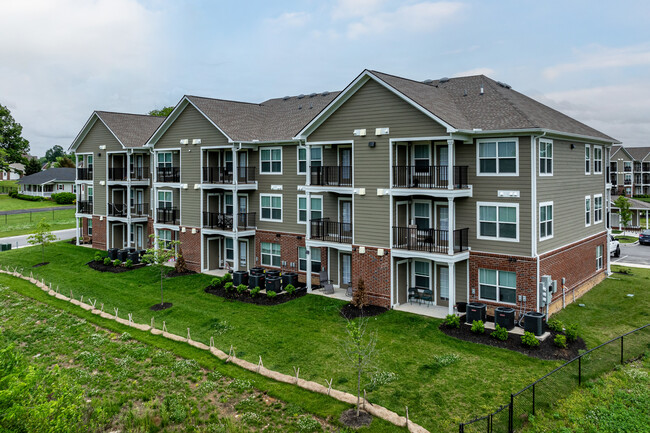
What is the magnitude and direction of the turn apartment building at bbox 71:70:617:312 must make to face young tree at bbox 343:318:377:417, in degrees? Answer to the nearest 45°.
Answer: approximately 45° to its left

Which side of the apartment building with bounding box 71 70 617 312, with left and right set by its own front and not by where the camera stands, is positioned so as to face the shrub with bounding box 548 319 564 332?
left

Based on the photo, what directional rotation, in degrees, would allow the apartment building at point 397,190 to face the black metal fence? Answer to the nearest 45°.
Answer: approximately 45° to its left

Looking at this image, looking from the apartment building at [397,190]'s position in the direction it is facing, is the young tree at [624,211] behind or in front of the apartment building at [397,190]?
behind

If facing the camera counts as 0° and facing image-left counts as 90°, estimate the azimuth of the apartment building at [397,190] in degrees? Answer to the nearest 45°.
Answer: approximately 45°

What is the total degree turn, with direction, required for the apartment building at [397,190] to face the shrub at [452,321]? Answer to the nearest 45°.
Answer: approximately 45° to its left
